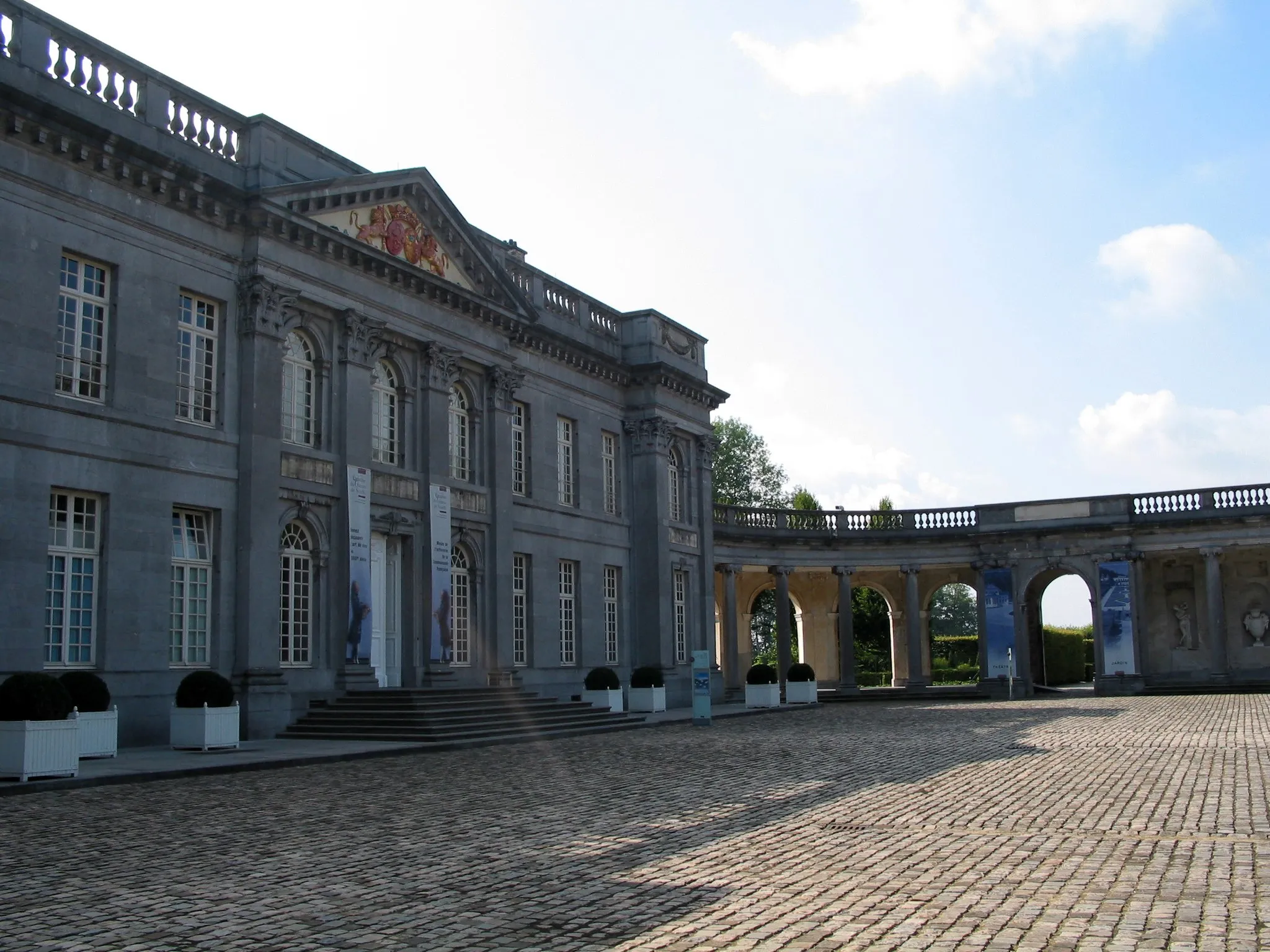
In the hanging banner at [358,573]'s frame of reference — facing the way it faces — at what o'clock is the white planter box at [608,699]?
The white planter box is roughly at 9 o'clock from the hanging banner.

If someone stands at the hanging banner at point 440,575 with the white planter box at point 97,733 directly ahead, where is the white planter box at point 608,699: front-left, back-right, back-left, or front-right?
back-left

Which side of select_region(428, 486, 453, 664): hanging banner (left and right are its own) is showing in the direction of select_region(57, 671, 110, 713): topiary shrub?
right

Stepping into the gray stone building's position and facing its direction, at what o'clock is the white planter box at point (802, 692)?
The white planter box is roughly at 9 o'clock from the gray stone building.

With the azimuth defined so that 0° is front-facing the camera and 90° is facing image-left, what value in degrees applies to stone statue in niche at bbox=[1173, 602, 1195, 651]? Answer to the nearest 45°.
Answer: approximately 0°

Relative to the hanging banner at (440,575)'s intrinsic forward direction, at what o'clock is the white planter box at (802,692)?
The white planter box is roughly at 9 o'clock from the hanging banner.

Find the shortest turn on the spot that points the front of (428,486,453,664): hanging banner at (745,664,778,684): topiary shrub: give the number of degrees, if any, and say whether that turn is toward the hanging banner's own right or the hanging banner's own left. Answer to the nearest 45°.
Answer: approximately 90° to the hanging banner's own left

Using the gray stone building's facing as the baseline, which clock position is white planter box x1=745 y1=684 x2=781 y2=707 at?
The white planter box is roughly at 9 o'clock from the gray stone building.
